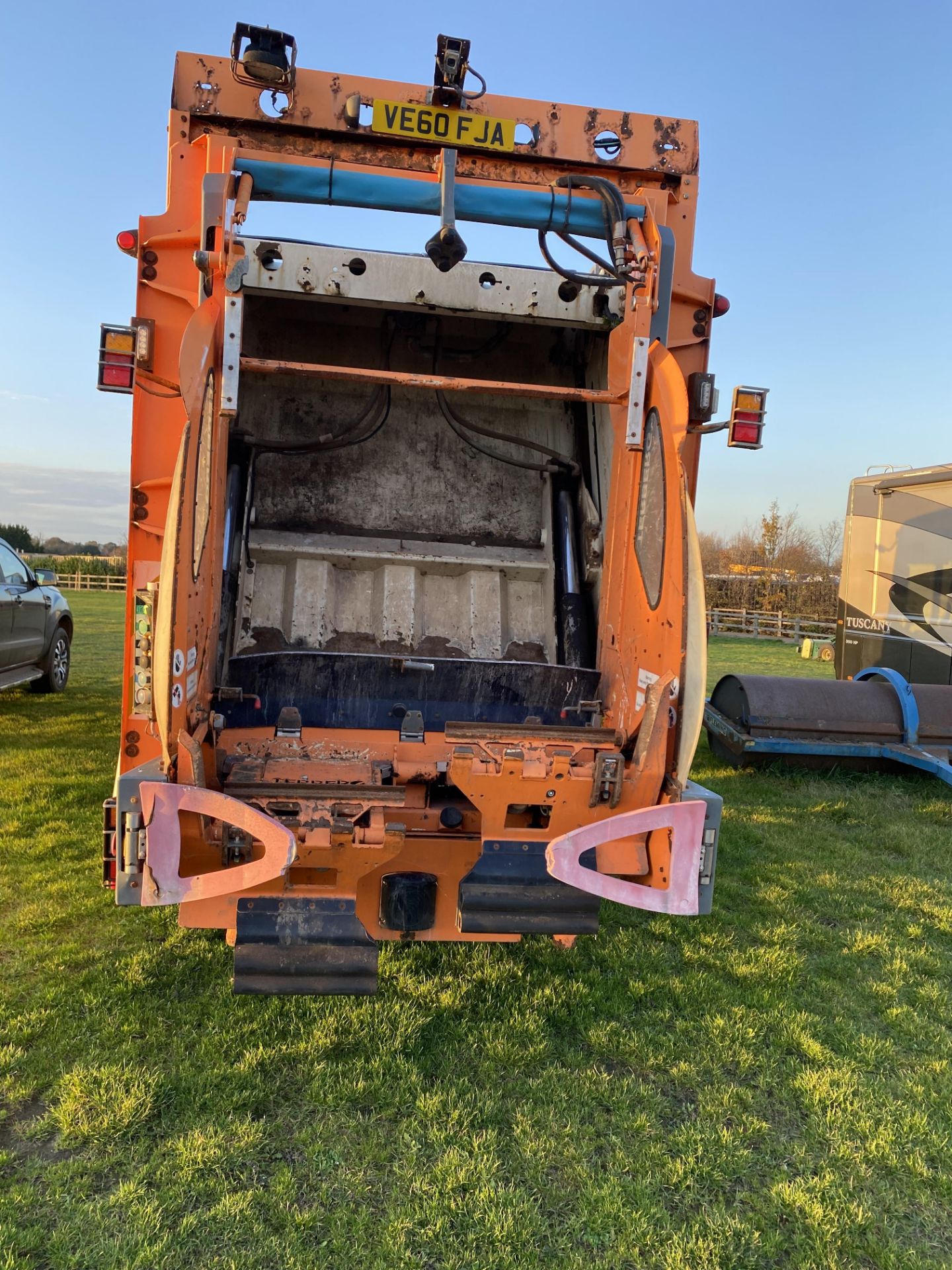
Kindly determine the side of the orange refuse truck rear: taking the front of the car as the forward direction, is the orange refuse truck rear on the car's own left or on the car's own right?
on the car's own right

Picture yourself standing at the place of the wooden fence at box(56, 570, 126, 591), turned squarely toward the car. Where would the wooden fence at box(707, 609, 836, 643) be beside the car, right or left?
left

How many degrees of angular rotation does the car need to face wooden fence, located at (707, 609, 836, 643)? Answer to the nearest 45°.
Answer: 0° — it already faces it

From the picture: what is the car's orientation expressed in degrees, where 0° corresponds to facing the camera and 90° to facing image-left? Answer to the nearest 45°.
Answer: approximately 225°

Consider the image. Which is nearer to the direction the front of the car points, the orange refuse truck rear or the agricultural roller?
the agricultural roller

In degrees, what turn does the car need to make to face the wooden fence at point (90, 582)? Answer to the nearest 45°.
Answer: approximately 45° to its left

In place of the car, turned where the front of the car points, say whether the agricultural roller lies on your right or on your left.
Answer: on your right
